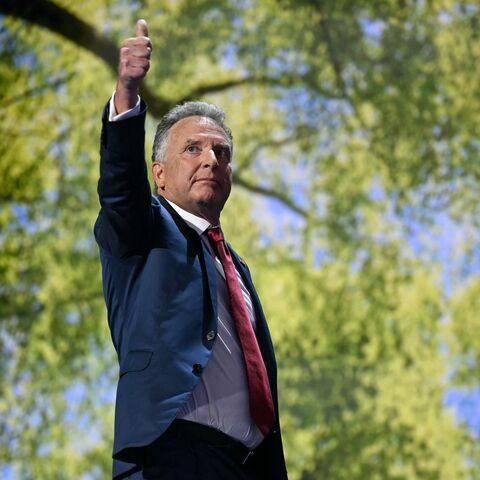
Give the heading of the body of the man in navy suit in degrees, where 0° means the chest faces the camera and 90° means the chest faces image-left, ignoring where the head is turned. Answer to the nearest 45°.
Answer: approximately 315°
